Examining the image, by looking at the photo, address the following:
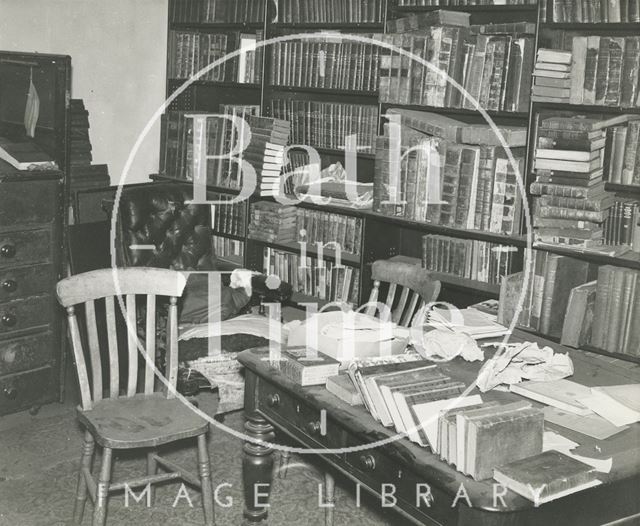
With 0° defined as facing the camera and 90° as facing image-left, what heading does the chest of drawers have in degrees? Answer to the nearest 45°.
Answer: approximately 315°

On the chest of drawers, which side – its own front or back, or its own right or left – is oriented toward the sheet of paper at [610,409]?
front

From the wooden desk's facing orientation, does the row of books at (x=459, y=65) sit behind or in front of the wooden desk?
behind

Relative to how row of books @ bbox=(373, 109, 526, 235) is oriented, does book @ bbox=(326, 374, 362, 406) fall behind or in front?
in front

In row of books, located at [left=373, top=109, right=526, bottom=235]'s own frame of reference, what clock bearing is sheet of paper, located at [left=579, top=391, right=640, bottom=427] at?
The sheet of paper is roughly at 10 o'clock from the row of books.

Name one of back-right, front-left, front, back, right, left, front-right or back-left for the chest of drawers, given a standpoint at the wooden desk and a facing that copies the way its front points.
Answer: right

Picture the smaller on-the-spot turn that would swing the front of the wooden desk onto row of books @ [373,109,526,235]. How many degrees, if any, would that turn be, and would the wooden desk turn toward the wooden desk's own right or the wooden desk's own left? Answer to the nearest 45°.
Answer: approximately 135° to the wooden desk's own right

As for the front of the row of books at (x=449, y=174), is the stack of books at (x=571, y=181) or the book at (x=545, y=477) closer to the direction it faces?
the book

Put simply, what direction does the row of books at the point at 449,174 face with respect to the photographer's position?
facing the viewer and to the left of the viewer

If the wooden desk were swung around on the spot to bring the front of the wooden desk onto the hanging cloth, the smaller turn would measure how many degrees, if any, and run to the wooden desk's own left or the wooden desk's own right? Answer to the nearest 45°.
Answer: approximately 90° to the wooden desk's own right

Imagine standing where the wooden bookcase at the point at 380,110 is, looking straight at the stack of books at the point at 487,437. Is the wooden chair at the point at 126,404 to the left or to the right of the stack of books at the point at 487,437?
right

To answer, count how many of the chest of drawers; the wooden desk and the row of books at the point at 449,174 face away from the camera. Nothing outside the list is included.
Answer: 0

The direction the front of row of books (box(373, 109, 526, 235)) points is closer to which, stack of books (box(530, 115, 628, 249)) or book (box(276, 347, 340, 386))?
the book

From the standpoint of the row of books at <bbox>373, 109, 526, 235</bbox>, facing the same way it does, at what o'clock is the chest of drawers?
The chest of drawers is roughly at 1 o'clock from the row of books.

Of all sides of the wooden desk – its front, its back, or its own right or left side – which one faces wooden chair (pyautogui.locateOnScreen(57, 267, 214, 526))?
right

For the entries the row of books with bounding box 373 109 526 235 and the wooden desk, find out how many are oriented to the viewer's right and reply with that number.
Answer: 0

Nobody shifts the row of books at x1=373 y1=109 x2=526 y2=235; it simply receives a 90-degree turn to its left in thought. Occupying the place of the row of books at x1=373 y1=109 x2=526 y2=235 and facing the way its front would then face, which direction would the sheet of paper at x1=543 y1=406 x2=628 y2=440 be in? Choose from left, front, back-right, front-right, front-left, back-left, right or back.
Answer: front-right

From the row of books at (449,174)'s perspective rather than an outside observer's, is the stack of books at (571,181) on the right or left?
on its left

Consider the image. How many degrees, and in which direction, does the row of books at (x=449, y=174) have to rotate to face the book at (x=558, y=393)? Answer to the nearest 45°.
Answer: approximately 45° to its left
